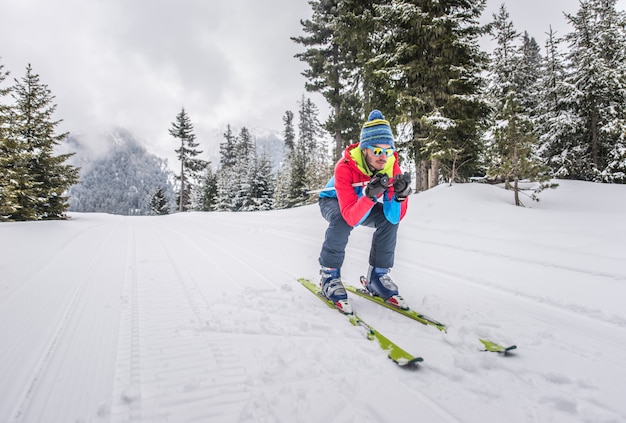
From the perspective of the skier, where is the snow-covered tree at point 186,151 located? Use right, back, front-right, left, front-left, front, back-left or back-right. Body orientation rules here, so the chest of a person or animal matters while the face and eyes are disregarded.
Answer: back

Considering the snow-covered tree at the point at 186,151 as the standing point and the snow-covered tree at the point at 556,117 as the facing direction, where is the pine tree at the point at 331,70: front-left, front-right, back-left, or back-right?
front-right

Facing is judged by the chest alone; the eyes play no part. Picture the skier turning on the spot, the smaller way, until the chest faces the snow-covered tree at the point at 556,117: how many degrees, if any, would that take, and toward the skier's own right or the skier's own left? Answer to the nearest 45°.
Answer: approximately 90° to the skier's own left

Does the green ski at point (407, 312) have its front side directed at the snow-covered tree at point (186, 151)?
no

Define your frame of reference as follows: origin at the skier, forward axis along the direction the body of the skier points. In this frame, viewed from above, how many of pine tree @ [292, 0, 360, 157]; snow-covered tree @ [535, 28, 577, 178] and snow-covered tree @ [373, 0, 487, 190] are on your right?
0

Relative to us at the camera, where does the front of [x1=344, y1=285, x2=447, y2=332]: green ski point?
facing the viewer and to the right of the viewer

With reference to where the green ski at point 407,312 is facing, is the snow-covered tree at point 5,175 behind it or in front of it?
behind

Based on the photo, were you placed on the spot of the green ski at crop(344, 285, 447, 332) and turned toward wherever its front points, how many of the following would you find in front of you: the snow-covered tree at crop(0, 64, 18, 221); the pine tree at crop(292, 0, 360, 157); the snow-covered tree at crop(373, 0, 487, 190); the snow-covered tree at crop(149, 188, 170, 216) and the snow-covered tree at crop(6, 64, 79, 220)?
0

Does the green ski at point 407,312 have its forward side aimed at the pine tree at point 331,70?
no

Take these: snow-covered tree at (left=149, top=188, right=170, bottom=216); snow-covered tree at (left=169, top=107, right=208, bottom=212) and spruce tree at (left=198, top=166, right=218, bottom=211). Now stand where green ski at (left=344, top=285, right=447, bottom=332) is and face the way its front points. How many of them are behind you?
3

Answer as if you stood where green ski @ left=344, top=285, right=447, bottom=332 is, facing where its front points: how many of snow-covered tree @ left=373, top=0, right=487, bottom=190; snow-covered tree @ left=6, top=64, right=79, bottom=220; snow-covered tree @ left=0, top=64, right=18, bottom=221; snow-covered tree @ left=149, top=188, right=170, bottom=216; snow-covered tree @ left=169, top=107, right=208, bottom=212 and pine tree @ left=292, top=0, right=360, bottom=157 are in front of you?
0

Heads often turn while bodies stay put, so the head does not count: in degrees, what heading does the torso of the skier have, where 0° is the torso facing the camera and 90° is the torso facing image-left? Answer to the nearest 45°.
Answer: approximately 315°

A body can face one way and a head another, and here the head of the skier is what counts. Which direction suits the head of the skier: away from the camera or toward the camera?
toward the camera

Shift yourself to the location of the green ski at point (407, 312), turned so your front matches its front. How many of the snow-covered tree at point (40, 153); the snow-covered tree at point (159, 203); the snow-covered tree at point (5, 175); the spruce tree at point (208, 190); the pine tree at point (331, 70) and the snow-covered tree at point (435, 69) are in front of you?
0
